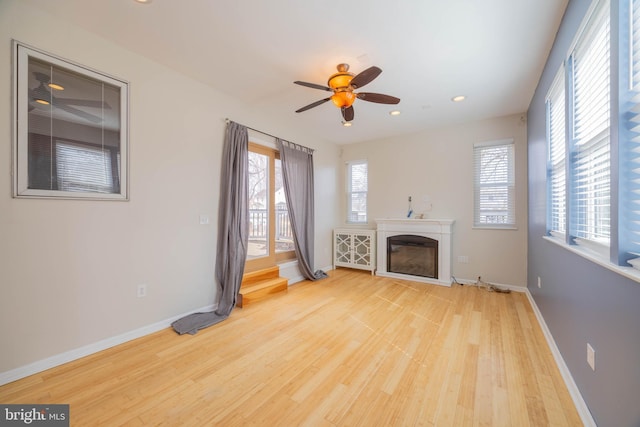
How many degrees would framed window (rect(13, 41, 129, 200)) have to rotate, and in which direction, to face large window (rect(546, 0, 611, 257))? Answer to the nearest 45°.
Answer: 0° — it already faces it

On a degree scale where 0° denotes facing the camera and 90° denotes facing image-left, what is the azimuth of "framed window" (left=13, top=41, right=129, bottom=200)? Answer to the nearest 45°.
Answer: approximately 315°

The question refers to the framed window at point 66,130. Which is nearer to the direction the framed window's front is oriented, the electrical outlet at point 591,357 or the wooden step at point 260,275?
the electrical outlet

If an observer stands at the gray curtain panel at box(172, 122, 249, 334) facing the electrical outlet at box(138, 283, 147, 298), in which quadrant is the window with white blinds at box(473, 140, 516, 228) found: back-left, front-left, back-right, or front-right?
back-left

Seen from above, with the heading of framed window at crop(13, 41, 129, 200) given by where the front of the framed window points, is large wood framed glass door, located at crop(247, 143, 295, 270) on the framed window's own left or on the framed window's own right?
on the framed window's own left

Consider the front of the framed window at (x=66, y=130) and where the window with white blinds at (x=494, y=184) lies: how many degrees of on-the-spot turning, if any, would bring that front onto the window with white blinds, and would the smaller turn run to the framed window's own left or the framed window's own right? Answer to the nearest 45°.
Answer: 0° — it already faces it

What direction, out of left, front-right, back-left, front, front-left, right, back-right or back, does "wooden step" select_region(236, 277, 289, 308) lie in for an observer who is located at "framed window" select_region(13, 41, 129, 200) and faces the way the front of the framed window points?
front-left

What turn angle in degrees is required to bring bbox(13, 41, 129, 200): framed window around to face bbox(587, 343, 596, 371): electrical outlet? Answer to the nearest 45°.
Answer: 0° — it already faces it
